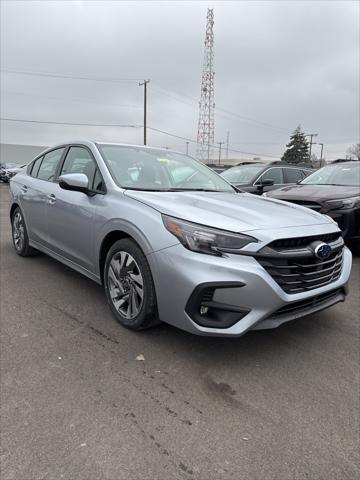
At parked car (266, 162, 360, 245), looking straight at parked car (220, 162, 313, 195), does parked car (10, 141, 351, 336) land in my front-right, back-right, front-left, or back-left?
back-left

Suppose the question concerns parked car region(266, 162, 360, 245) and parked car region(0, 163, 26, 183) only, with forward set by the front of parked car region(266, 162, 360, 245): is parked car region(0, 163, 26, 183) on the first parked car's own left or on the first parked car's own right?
on the first parked car's own right

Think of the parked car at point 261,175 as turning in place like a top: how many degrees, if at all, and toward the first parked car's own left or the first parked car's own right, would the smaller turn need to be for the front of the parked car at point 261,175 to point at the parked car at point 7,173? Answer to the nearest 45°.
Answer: approximately 90° to the first parked car's own right

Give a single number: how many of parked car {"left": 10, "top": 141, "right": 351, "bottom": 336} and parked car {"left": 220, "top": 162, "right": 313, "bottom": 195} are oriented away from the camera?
0

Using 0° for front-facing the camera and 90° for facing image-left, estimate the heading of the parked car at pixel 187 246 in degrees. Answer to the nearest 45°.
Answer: approximately 315°

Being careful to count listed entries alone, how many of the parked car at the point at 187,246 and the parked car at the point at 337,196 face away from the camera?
0

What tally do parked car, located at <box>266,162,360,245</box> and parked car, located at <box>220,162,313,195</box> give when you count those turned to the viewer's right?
0

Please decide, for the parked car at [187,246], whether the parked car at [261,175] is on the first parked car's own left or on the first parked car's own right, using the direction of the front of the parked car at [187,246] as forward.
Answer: on the first parked car's own left
